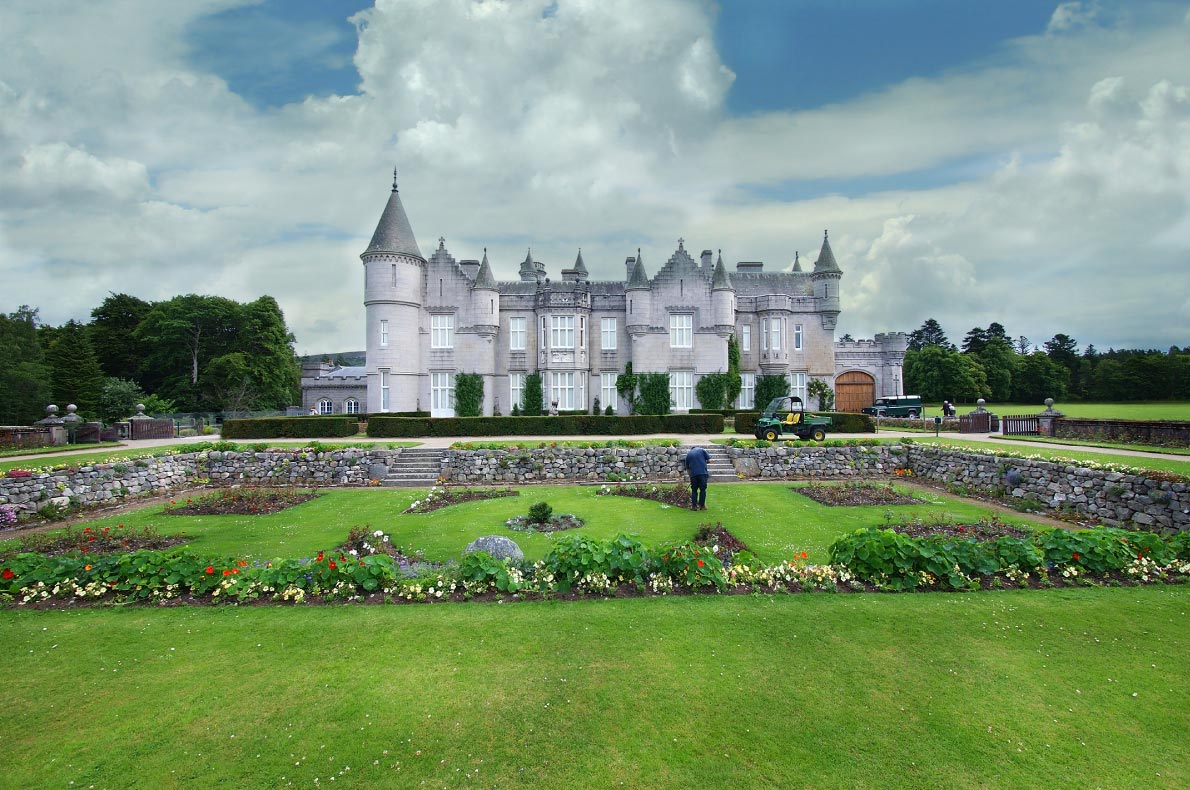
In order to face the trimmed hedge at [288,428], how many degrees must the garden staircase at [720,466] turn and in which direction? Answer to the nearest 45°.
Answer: approximately 90° to its right

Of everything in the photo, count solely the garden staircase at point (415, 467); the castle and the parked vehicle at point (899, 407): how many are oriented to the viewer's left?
1

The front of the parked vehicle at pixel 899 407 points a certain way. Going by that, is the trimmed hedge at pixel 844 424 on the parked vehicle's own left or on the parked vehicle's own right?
on the parked vehicle's own left

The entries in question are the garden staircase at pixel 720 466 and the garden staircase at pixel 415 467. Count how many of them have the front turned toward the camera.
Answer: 2

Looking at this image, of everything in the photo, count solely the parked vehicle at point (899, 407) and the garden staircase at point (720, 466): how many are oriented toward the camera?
1

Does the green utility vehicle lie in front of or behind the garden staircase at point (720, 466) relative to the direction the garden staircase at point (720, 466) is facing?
behind

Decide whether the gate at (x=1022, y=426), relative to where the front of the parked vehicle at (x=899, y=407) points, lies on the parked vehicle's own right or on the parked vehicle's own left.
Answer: on the parked vehicle's own left

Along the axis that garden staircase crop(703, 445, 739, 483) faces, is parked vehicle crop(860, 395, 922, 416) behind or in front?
behind

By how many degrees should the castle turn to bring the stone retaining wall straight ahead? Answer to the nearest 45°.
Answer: approximately 45° to its left

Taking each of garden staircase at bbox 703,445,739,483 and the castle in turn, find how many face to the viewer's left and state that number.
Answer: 0

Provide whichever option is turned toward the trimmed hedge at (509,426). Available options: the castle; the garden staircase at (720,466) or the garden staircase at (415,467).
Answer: the castle

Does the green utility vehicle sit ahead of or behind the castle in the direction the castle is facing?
ahead
